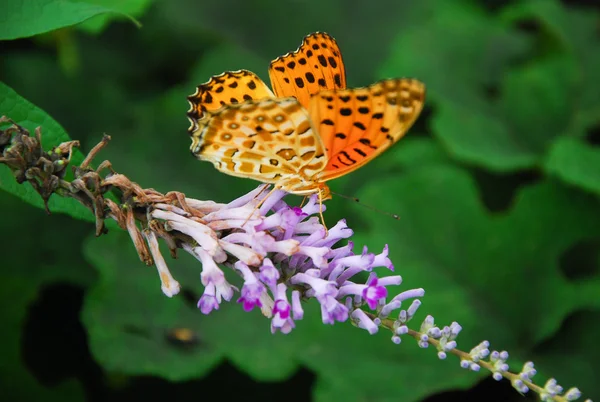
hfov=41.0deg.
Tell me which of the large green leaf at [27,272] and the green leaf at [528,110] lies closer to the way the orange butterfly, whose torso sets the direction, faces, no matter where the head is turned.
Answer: the green leaf

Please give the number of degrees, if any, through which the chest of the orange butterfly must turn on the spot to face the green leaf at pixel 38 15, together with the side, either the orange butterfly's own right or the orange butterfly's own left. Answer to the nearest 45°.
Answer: approximately 180°

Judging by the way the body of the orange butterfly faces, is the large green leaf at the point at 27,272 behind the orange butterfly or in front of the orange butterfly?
behind

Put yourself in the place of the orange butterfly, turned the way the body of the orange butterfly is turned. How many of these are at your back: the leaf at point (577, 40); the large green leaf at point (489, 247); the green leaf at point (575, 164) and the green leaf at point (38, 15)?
1

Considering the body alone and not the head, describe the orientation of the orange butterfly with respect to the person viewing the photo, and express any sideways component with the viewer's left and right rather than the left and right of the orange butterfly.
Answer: facing to the right of the viewer

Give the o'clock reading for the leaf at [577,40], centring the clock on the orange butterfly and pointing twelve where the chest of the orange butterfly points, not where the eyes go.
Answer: The leaf is roughly at 10 o'clock from the orange butterfly.
